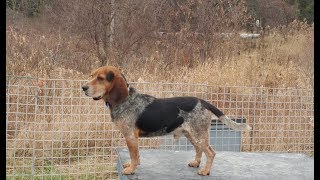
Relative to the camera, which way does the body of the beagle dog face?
to the viewer's left

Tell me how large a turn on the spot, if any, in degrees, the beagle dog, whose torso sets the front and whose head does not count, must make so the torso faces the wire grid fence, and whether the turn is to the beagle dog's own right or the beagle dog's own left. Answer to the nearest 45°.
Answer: approximately 90° to the beagle dog's own right
